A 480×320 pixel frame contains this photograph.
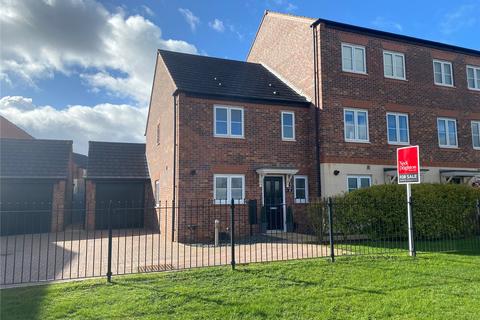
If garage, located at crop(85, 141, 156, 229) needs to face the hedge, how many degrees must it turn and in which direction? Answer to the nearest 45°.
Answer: approximately 45° to its left

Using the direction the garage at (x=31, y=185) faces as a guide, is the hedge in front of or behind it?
in front

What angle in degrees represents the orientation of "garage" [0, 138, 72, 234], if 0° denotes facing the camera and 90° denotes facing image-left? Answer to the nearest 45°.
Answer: approximately 0°

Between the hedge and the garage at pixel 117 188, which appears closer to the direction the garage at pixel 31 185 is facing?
the hedge

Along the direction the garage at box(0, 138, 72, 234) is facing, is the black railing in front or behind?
in front

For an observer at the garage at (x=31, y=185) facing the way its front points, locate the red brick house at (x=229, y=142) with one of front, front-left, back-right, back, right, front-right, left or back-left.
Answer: front-left

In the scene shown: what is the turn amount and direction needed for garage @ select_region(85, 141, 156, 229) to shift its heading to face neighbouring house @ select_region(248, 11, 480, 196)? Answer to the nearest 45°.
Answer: approximately 45° to its left

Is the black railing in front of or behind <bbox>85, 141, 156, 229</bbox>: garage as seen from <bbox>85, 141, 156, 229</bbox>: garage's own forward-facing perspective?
in front

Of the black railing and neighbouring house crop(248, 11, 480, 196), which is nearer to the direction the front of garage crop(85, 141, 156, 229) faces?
the black railing

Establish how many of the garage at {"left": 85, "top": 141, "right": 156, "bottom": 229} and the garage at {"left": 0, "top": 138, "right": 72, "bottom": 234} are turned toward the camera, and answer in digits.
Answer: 2
